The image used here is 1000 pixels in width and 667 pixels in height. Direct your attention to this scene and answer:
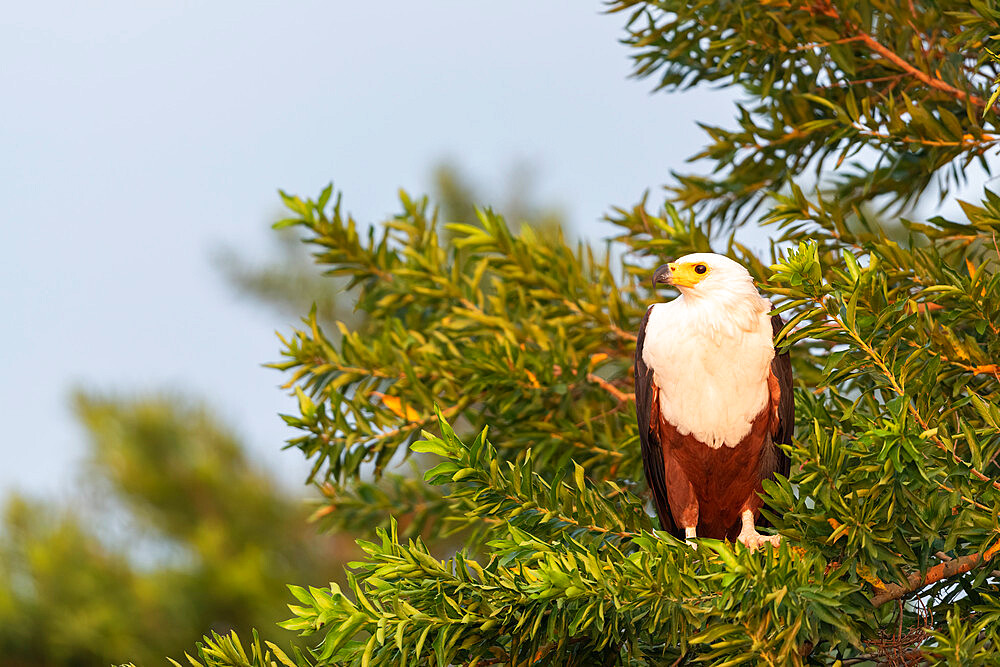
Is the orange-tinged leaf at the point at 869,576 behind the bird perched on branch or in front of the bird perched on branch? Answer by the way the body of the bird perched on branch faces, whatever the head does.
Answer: in front

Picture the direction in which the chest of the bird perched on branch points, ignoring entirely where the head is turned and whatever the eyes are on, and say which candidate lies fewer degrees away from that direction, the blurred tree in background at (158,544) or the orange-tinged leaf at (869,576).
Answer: the orange-tinged leaf

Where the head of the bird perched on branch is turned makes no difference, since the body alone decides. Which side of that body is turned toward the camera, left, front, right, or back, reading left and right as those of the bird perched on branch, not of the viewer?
front

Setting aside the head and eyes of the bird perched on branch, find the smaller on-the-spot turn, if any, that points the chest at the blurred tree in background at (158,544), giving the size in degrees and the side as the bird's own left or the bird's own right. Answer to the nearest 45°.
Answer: approximately 135° to the bird's own right
